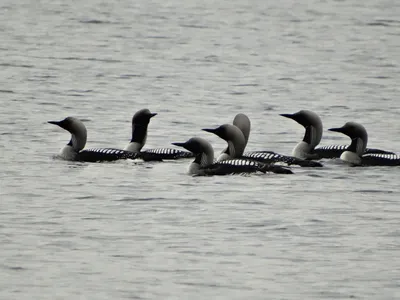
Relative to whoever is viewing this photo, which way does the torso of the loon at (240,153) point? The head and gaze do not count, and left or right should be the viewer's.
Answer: facing to the left of the viewer

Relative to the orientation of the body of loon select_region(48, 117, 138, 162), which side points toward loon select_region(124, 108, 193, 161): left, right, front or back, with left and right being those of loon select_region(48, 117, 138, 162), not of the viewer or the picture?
back

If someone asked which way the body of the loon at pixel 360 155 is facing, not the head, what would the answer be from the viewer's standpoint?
to the viewer's left

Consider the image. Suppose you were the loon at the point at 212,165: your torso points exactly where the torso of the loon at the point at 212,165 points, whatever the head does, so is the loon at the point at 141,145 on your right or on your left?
on your right

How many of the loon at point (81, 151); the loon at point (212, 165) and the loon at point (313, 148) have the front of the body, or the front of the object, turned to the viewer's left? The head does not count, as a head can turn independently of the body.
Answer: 3

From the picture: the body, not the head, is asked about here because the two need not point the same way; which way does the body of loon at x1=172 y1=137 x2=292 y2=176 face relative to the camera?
to the viewer's left

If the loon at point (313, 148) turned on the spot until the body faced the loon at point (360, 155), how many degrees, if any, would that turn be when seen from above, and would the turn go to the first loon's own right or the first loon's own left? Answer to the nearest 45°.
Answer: approximately 135° to the first loon's own left

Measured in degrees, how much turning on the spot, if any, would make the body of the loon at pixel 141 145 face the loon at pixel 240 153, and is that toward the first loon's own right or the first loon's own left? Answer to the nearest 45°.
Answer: approximately 135° to the first loon's own left

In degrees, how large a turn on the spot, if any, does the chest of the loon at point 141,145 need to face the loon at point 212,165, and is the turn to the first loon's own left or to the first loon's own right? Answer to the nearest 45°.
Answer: approximately 135° to the first loon's own left

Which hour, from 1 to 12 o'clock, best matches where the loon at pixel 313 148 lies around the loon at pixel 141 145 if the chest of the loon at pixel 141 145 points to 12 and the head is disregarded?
the loon at pixel 313 148 is roughly at 6 o'clock from the loon at pixel 141 145.

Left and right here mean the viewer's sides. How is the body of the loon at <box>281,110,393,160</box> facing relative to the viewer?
facing to the left of the viewer

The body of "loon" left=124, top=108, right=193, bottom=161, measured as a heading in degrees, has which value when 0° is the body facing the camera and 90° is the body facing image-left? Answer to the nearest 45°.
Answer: approximately 90°

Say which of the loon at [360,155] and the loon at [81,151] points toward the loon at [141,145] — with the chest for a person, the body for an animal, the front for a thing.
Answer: the loon at [360,155]

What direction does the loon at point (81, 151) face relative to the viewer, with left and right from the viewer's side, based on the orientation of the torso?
facing to the left of the viewer

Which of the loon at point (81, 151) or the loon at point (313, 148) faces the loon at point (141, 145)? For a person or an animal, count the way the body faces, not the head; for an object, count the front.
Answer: the loon at point (313, 148)
